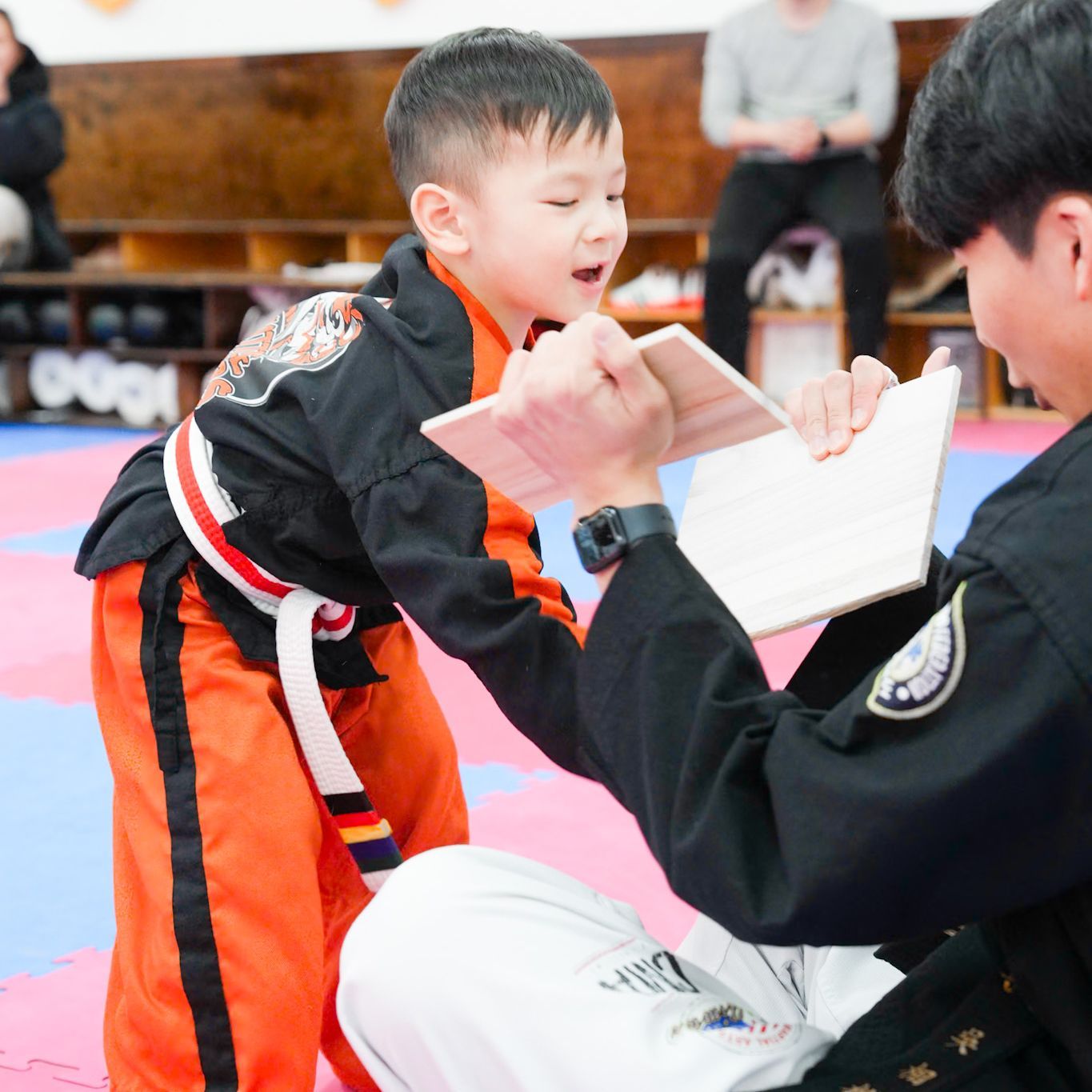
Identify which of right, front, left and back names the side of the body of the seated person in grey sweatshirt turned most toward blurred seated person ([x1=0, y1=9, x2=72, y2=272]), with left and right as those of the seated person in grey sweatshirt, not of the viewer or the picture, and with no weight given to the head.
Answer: right

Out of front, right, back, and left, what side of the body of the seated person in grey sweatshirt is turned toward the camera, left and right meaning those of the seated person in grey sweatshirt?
front

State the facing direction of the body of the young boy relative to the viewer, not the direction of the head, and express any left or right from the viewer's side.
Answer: facing the viewer and to the right of the viewer

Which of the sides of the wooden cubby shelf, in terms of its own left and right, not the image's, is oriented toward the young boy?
front

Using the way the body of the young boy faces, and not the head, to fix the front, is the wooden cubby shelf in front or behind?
behind

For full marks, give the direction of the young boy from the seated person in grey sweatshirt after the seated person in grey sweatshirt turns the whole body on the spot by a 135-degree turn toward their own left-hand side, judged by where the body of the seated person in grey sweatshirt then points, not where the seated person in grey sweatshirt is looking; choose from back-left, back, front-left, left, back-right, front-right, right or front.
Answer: back-right

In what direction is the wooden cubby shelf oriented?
toward the camera
